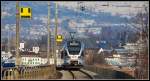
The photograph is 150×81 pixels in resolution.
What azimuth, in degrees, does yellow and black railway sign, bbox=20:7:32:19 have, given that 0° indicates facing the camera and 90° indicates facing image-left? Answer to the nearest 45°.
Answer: approximately 0°
